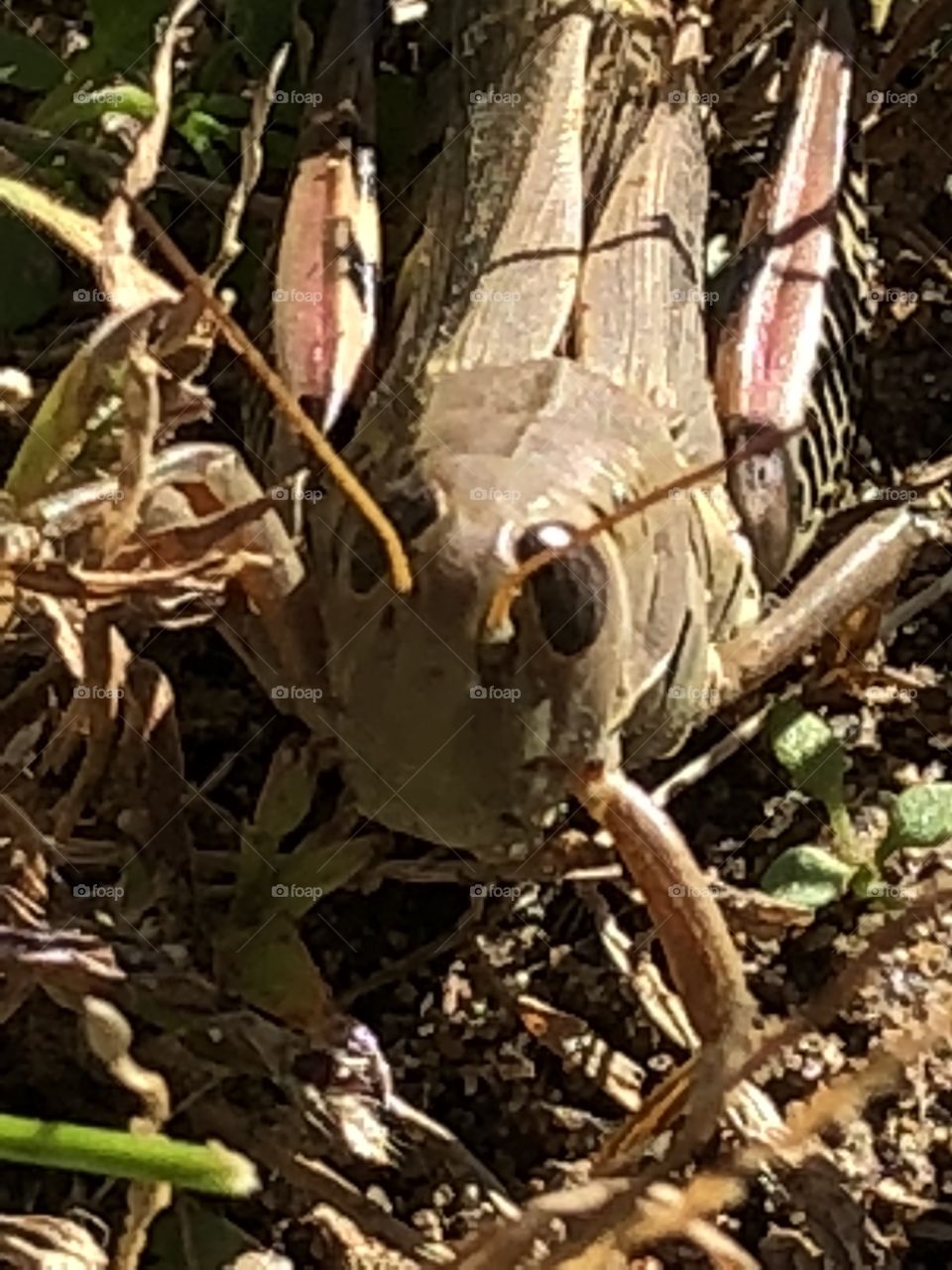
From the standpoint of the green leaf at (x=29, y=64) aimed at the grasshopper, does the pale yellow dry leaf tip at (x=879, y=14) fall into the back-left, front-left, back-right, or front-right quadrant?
front-left

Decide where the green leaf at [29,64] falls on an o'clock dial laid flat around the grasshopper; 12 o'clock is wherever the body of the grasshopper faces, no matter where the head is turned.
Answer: The green leaf is roughly at 4 o'clock from the grasshopper.

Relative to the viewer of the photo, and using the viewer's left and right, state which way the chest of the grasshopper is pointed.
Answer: facing the viewer
